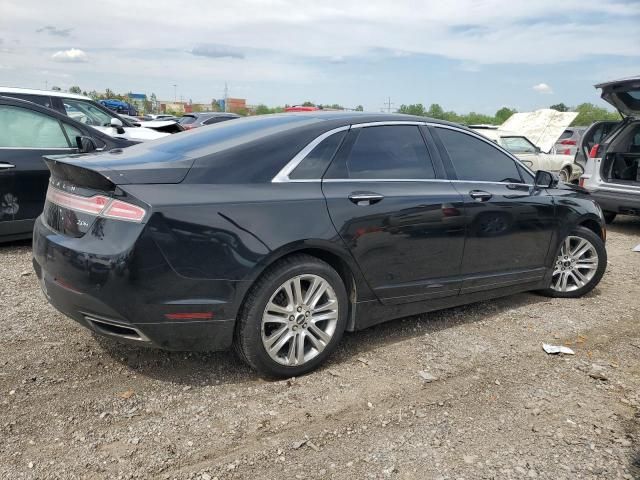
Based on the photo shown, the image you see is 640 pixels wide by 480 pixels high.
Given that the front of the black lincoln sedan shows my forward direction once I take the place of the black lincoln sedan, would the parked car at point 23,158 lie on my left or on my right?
on my left

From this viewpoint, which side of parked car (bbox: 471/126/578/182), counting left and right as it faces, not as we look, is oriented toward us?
right

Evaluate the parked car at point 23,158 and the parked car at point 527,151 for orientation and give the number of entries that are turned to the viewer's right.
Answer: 2

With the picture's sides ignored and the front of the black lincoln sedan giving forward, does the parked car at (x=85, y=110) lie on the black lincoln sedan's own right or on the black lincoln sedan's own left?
on the black lincoln sedan's own left

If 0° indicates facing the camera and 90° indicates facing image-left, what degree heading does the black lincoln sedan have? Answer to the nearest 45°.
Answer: approximately 225°

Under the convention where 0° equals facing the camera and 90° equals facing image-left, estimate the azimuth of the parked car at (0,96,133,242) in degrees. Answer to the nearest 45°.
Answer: approximately 270°

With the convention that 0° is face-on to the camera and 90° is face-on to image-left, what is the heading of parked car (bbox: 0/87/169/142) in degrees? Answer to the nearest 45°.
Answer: approximately 270°

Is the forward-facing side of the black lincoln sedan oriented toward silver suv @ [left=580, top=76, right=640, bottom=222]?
yes

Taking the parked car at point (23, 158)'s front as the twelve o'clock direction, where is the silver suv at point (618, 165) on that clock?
The silver suv is roughly at 12 o'clock from the parked car.

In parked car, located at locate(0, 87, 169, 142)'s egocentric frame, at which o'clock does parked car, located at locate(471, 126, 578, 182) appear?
parked car, located at locate(471, 126, 578, 182) is roughly at 12 o'clock from parked car, located at locate(0, 87, 169, 142).
